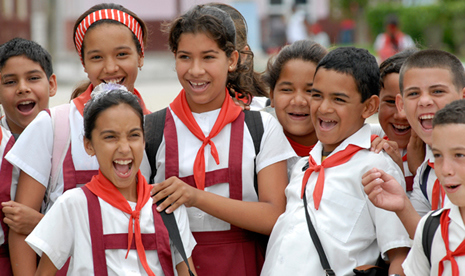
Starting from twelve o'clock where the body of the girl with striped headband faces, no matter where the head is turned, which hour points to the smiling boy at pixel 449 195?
The smiling boy is roughly at 10 o'clock from the girl with striped headband.

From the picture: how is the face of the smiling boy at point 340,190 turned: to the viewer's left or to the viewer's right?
to the viewer's left

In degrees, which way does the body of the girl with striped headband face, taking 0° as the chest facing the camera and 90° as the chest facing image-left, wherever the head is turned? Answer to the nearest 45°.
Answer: approximately 0°

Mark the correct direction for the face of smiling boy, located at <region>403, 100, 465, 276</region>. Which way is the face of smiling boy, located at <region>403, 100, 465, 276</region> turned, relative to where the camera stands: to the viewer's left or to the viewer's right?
to the viewer's left

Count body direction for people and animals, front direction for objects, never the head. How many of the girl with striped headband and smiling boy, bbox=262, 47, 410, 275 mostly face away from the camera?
0

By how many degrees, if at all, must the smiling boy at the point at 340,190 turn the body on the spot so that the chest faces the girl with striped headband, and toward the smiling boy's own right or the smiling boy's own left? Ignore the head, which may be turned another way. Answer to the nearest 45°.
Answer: approximately 45° to the smiling boy's own right

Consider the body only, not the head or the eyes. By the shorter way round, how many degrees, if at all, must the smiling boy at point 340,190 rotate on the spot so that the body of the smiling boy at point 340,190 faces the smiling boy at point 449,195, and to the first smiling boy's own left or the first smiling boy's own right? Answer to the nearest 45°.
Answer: approximately 90° to the first smiling boy's own left

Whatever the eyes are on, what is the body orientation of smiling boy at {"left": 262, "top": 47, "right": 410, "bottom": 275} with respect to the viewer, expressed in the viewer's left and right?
facing the viewer and to the left of the viewer
